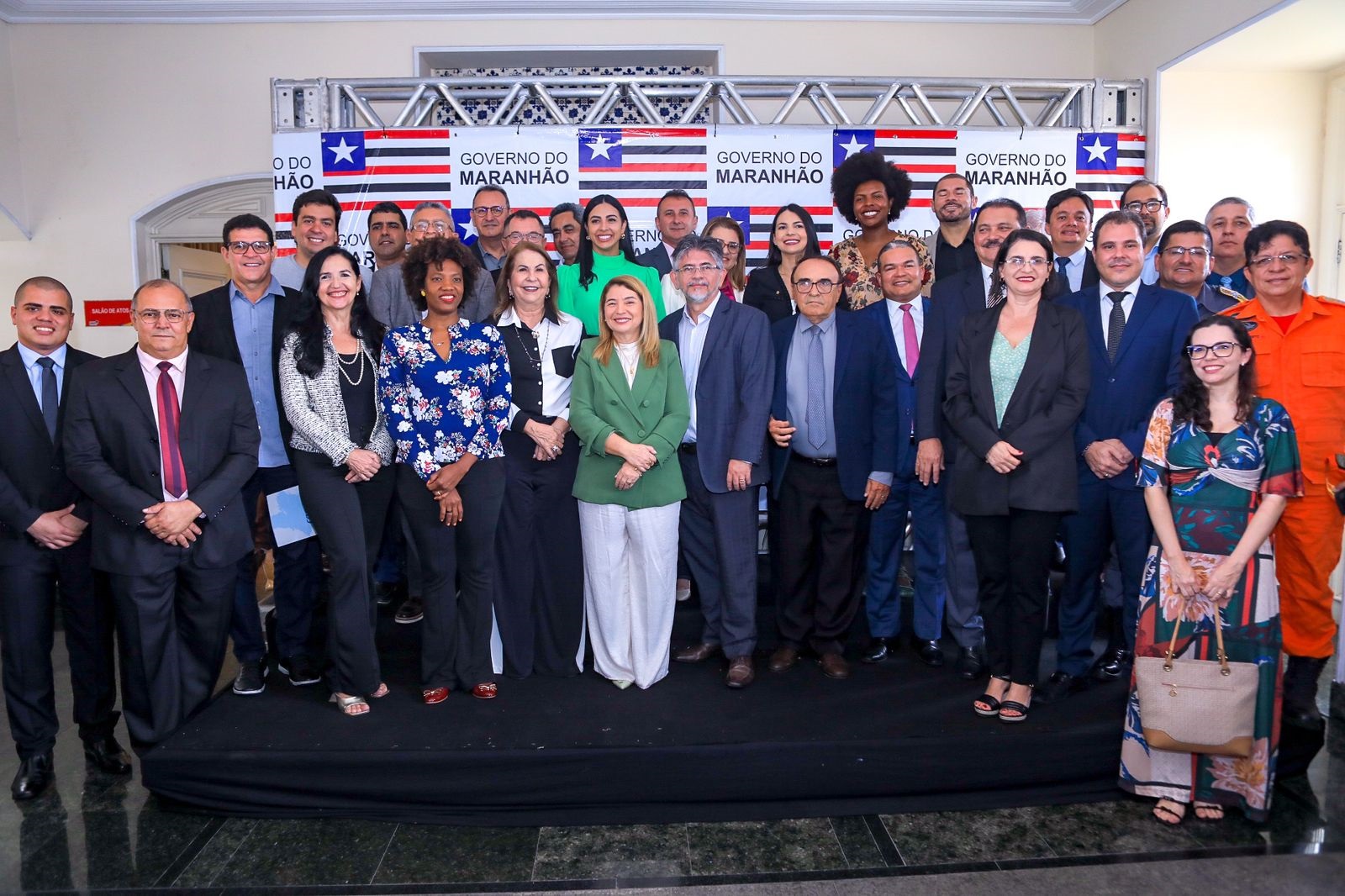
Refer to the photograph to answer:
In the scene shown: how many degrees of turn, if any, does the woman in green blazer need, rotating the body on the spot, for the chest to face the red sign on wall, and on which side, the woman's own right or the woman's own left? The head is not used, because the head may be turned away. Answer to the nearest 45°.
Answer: approximately 135° to the woman's own right

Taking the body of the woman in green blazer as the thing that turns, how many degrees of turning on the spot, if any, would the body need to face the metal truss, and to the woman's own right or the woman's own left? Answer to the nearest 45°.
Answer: approximately 180°

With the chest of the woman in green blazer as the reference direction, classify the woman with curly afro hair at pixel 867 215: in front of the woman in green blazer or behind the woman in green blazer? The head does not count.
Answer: behind

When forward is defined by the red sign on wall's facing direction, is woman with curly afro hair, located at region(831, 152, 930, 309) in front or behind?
in front

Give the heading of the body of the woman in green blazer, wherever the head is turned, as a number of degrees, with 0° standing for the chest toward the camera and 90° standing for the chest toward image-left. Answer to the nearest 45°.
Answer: approximately 0°

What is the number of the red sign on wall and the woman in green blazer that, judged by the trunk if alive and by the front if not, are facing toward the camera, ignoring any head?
2

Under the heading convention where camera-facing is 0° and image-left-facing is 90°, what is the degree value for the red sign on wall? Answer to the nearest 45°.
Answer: approximately 0°

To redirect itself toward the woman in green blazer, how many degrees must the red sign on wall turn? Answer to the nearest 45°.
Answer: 0° — it already faces them
